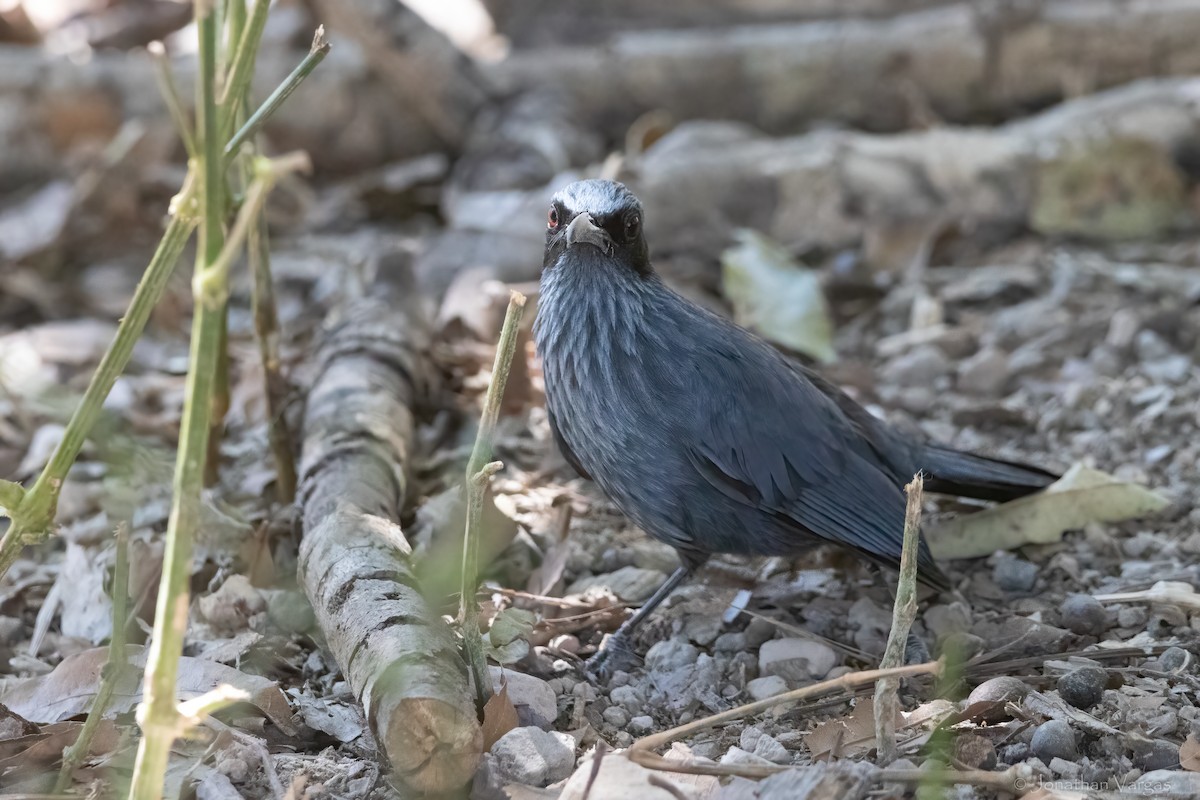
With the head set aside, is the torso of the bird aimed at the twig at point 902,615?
no

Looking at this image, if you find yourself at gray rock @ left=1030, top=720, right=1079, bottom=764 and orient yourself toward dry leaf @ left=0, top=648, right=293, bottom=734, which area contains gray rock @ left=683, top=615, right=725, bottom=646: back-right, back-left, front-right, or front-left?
front-right

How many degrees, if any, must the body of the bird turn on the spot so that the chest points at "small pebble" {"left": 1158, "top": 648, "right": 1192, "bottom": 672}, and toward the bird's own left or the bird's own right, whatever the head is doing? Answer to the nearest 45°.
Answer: approximately 135° to the bird's own left

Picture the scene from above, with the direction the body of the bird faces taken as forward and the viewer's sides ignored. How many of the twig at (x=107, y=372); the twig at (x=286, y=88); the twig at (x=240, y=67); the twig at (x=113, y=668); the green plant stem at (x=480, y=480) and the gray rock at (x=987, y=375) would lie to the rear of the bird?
1

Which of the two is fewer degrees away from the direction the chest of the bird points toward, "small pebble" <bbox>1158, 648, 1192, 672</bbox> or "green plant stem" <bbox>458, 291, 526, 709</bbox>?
the green plant stem

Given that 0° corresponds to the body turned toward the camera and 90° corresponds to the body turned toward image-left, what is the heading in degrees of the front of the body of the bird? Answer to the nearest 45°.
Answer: approximately 45°

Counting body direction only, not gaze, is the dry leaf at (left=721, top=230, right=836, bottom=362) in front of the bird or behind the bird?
behind

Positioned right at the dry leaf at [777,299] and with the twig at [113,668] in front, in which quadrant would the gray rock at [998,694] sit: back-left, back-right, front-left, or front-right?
front-left
